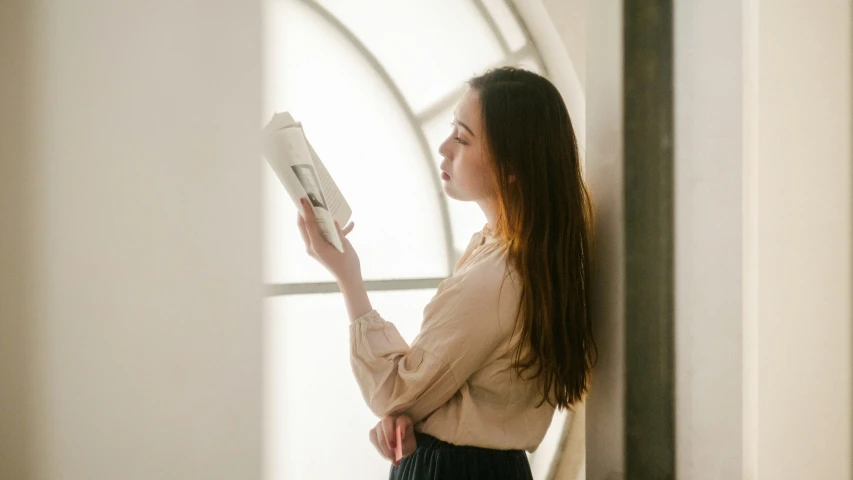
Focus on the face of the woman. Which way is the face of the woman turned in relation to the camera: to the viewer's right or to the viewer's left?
to the viewer's left

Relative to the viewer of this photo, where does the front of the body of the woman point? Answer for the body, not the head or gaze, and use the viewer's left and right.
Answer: facing to the left of the viewer
